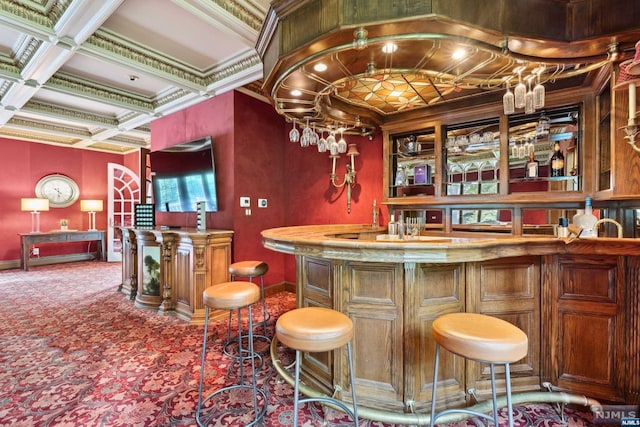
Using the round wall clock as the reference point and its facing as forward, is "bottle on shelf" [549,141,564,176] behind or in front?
in front

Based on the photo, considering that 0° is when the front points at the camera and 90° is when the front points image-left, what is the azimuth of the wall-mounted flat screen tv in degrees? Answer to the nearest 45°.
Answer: approximately 45°

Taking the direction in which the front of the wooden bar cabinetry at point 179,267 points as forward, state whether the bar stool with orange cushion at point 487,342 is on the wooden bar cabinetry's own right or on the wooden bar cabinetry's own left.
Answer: on the wooden bar cabinetry's own left

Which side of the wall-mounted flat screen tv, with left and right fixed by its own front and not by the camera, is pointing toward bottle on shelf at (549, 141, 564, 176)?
left

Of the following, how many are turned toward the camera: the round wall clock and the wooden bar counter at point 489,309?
2

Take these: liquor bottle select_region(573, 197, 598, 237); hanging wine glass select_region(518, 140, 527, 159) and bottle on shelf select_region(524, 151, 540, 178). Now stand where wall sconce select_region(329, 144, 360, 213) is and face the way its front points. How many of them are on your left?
3

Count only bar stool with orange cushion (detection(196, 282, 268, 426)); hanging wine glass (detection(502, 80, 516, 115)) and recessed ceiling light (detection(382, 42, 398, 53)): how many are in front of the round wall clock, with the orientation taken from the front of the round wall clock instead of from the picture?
3

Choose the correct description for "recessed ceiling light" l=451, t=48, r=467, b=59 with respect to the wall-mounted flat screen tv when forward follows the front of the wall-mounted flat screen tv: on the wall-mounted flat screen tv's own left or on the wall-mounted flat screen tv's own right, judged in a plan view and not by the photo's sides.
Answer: on the wall-mounted flat screen tv's own left

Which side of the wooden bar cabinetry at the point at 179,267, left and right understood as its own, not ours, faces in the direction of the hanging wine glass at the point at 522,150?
left

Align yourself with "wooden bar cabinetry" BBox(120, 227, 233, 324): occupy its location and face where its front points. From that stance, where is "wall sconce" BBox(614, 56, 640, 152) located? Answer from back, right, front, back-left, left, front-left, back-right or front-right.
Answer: left

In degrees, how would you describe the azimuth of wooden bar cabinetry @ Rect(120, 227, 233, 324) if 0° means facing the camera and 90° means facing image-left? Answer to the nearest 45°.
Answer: approximately 45°

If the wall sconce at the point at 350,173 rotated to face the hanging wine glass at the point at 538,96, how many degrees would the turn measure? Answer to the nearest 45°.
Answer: approximately 90° to its left

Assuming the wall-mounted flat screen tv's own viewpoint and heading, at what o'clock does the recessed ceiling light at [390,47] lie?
The recessed ceiling light is roughly at 10 o'clock from the wall-mounted flat screen tv.
